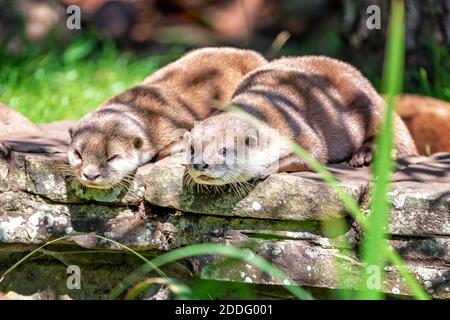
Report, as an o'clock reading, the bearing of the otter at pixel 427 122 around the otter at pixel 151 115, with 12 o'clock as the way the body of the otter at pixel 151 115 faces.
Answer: the otter at pixel 427 122 is roughly at 7 o'clock from the otter at pixel 151 115.

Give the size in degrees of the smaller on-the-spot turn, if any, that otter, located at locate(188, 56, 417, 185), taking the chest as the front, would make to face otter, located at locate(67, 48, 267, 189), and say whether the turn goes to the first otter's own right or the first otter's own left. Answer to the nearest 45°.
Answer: approximately 45° to the first otter's own right

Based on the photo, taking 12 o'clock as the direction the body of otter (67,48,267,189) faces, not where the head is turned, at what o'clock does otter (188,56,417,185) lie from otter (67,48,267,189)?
otter (188,56,417,185) is roughly at 8 o'clock from otter (67,48,267,189).

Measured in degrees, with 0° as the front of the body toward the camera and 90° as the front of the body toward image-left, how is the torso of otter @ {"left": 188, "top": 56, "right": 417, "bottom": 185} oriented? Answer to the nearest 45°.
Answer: approximately 45°

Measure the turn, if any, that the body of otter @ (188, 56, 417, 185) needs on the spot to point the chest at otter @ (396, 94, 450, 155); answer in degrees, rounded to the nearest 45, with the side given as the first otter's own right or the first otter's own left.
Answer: approximately 180°

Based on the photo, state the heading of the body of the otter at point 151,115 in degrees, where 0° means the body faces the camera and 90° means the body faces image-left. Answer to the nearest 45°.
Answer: approximately 45°
